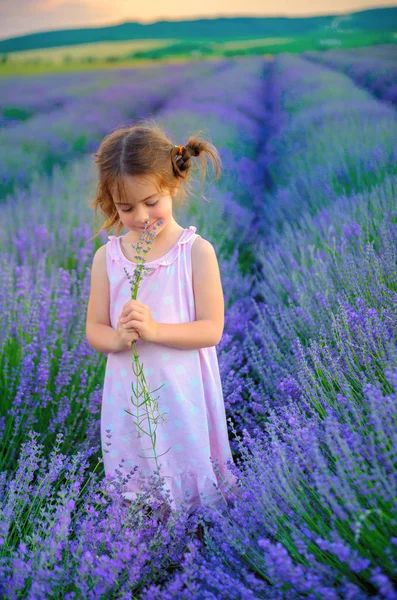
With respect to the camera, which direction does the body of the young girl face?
toward the camera
